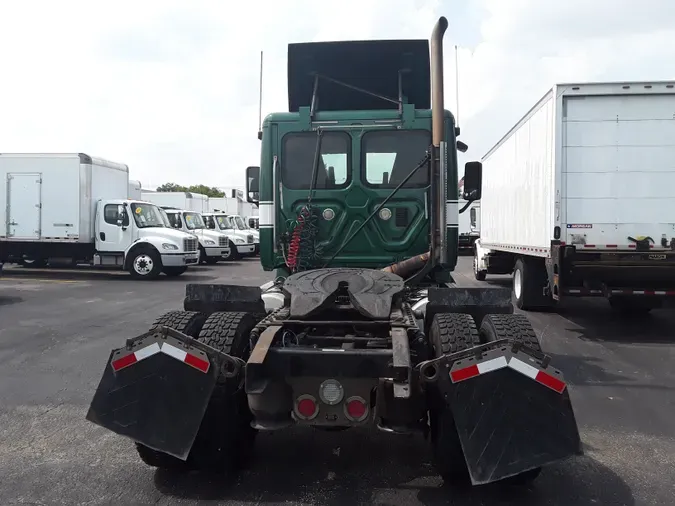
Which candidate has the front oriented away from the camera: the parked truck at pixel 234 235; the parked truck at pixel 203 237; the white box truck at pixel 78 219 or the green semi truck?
the green semi truck

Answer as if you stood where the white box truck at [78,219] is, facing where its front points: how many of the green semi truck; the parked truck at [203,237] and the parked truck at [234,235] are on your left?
2

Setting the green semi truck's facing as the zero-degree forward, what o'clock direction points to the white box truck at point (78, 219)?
The white box truck is roughly at 11 o'clock from the green semi truck.

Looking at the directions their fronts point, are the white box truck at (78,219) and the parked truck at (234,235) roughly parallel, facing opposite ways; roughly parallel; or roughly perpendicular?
roughly parallel

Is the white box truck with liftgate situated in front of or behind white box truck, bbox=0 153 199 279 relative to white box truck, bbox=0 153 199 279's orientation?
in front

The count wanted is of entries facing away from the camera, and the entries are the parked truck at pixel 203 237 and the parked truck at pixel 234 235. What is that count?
0

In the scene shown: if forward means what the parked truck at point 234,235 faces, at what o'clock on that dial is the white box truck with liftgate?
The white box truck with liftgate is roughly at 1 o'clock from the parked truck.

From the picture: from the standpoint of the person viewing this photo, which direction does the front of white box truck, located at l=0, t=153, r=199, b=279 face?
facing the viewer and to the right of the viewer

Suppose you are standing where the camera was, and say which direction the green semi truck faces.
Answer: facing away from the viewer

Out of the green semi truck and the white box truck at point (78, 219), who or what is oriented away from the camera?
the green semi truck

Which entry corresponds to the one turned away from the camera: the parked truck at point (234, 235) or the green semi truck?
the green semi truck

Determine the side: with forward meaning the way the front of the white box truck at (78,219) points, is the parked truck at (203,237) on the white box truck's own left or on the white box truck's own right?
on the white box truck's own left

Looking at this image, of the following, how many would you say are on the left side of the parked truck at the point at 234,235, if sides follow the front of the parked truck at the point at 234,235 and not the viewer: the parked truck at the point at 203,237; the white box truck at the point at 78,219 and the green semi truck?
0

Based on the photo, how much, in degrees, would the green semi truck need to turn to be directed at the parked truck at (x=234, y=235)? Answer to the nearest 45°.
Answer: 0° — it already faces it

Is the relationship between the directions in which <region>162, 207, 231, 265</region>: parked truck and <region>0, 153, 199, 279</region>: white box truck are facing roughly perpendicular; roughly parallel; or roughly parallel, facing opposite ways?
roughly parallel

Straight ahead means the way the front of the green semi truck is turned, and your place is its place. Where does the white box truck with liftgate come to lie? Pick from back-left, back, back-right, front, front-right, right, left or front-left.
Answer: front-right

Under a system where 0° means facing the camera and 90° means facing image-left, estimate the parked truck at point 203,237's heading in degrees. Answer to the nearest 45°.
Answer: approximately 315°
